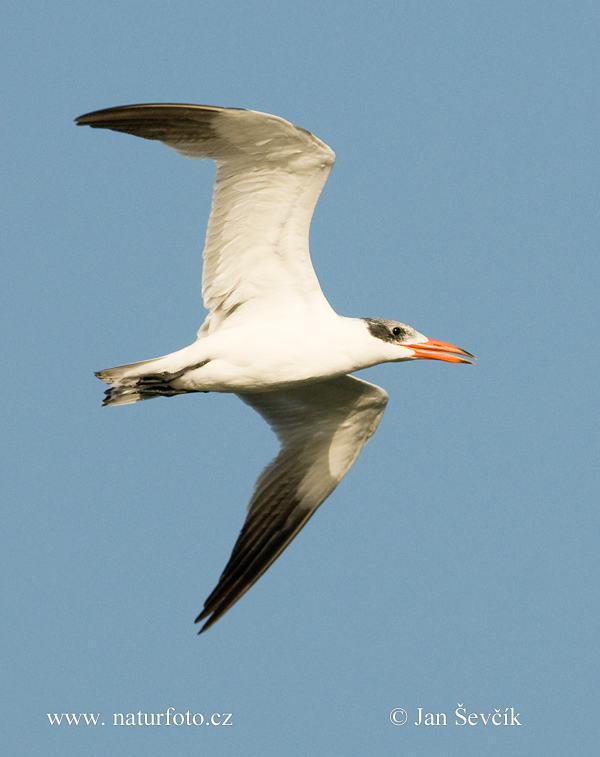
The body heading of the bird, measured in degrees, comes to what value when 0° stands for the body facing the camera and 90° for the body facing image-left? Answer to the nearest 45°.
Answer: approximately 270°
